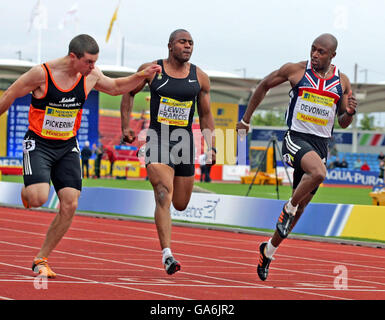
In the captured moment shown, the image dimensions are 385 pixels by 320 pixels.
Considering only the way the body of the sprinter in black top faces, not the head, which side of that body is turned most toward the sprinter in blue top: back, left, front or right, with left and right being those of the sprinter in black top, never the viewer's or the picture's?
left

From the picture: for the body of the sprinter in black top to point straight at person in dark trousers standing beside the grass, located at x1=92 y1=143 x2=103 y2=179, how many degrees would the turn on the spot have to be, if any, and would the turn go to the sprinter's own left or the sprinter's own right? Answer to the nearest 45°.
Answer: approximately 180°

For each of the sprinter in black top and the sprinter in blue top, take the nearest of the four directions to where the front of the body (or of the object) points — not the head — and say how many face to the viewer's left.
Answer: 0

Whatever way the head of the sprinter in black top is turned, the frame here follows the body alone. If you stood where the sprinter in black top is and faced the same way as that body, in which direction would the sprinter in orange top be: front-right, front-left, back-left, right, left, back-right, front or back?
front-right

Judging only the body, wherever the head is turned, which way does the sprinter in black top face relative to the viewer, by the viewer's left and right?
facing the viewer

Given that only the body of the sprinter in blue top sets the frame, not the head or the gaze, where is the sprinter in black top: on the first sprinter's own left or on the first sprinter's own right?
on the first sprinter's own right

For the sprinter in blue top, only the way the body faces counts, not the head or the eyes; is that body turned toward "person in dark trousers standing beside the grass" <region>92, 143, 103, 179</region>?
no

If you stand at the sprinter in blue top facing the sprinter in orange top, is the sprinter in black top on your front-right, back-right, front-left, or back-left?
front-right

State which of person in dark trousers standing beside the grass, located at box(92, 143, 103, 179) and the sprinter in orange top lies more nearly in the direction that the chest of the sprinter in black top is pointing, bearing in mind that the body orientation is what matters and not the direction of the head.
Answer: the sprinter in orange top
